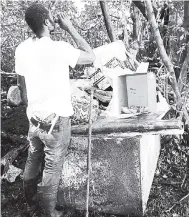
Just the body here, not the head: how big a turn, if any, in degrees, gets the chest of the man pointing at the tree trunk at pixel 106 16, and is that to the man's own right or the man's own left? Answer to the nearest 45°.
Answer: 0° — they already face it

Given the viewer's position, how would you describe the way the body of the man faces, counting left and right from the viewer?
facing away from the viewer and to the right of the viewer

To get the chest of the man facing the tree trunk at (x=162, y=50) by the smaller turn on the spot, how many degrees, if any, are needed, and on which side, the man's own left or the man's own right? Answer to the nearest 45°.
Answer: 0° — they already face it
